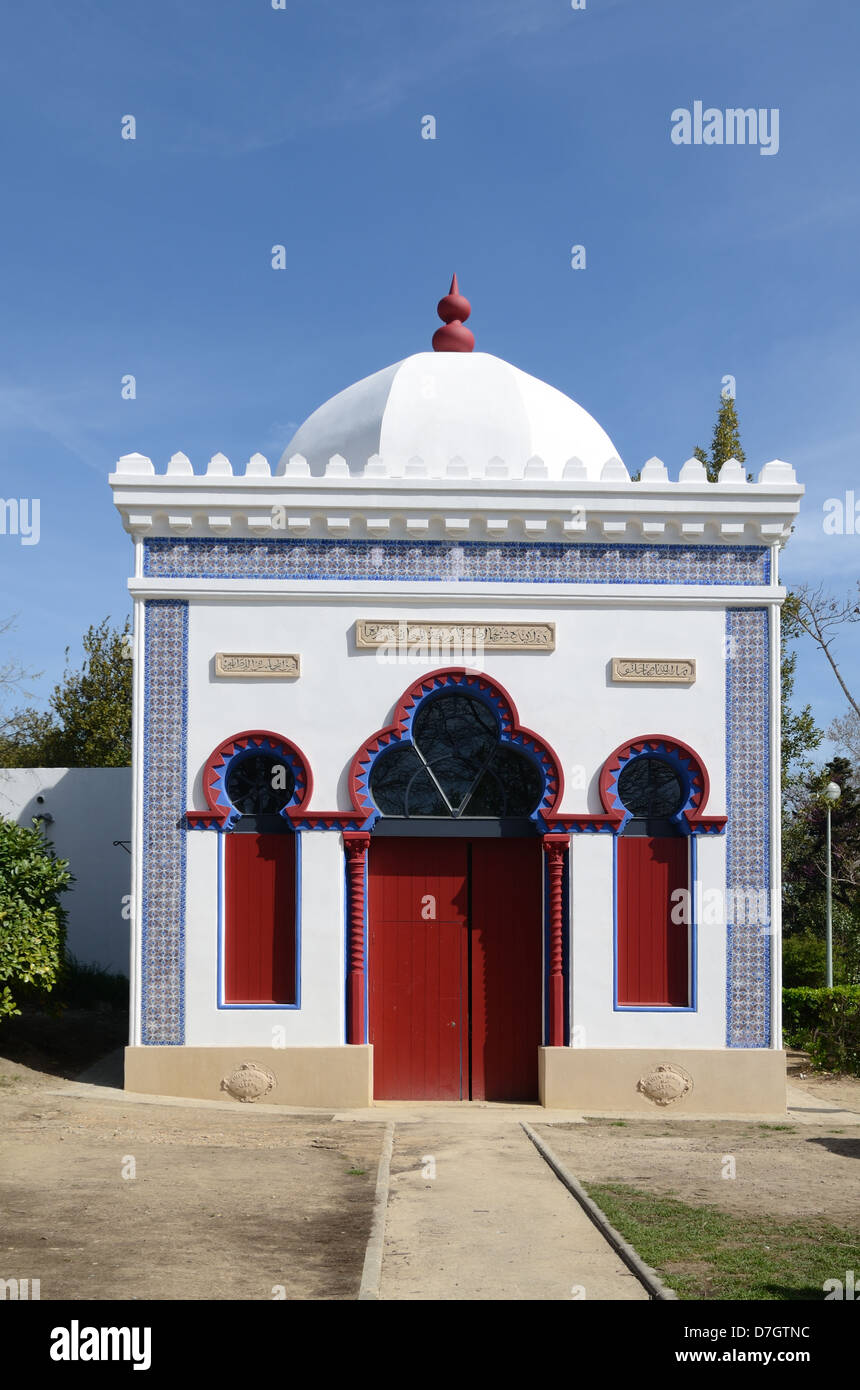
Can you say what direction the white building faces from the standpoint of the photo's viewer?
facing the viewer

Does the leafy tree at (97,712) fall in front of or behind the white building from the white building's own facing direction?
behind

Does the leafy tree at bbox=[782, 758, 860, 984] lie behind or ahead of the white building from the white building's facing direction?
behind

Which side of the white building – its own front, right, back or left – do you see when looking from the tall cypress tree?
back

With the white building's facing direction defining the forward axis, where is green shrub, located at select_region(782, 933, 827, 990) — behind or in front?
behind

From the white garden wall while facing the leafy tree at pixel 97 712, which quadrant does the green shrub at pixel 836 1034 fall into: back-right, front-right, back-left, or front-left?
back-right
